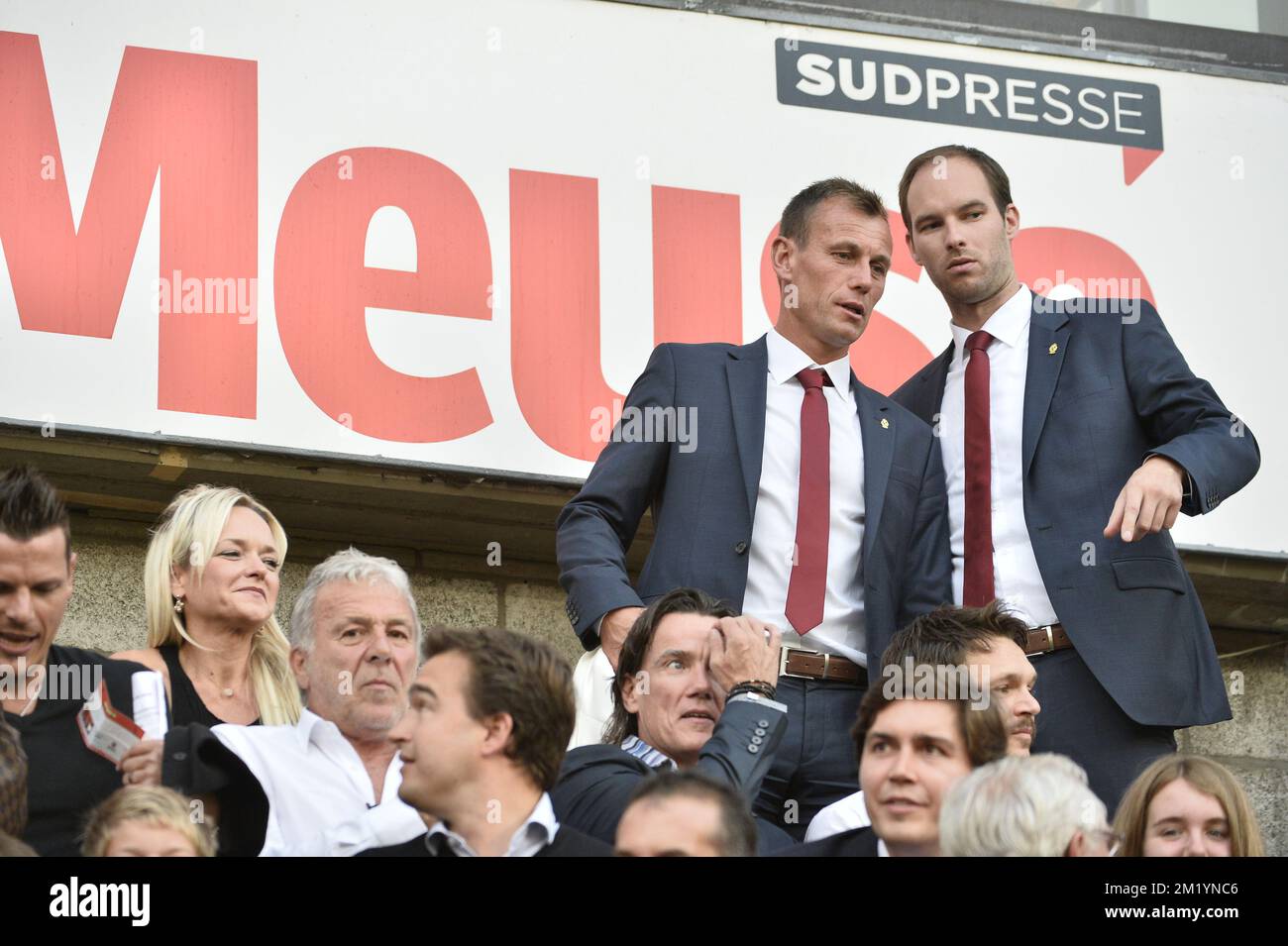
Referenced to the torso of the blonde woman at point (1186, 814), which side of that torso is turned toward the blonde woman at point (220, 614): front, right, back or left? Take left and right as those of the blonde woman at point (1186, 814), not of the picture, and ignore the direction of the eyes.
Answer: right

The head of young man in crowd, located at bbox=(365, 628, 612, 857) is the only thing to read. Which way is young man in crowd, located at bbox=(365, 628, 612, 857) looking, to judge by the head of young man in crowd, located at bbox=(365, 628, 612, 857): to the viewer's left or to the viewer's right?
to the viewer's left

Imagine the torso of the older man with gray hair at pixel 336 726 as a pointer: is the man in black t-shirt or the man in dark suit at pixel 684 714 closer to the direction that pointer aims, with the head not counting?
the man in dark suit

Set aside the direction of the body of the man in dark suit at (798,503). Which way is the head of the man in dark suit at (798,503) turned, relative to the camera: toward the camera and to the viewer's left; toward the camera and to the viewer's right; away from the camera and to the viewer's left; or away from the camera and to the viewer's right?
toward the camera and to the viewer's right

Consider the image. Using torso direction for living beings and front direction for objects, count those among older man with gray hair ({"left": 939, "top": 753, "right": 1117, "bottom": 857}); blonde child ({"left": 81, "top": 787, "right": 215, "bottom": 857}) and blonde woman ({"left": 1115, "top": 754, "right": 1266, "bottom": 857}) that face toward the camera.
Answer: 2

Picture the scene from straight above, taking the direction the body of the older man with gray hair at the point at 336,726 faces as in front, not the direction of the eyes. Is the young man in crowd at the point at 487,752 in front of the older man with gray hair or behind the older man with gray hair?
in front

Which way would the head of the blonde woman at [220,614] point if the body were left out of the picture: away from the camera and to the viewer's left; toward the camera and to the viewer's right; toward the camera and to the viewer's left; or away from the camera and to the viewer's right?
toward the camera and to the viewer's right

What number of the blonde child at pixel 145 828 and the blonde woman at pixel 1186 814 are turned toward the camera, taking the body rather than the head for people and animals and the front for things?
2

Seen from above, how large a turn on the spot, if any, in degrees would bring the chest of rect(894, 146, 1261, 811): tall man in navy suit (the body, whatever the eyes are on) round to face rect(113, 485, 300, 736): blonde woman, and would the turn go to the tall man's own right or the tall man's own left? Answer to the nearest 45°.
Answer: approximately 45° to the tall man's own right

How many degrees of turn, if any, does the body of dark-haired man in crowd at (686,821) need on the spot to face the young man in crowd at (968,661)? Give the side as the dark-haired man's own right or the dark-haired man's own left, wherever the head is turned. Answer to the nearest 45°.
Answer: approximately 180°

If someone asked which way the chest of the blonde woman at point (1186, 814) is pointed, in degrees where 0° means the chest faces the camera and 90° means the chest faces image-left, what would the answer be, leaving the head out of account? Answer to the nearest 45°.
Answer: approximately 0°

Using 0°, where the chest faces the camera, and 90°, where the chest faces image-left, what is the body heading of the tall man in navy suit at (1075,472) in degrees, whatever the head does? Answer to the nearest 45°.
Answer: approximately 45°
